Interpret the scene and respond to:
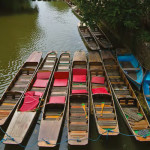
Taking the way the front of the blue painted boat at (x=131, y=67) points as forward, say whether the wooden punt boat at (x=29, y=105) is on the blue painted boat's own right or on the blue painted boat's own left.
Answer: on the blue painted boat's own right

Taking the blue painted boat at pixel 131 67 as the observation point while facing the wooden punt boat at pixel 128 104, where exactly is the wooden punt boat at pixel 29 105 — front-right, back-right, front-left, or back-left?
front-right
